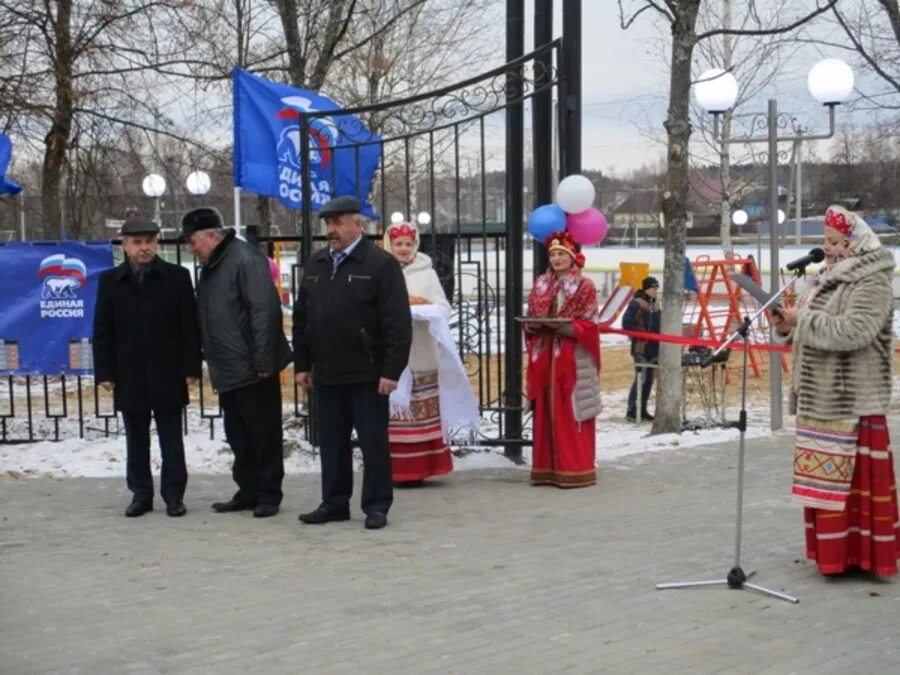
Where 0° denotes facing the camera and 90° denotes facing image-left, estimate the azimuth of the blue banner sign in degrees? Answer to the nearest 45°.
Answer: approximately 0°

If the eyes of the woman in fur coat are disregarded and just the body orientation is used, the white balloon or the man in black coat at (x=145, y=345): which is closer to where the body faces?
the man in black coat

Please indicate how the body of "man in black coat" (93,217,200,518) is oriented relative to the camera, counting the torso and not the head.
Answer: toward the camera

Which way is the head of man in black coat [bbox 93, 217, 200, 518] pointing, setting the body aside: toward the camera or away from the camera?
toward the camera

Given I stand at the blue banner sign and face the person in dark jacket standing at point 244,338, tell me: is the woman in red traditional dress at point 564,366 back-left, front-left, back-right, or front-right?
front-left

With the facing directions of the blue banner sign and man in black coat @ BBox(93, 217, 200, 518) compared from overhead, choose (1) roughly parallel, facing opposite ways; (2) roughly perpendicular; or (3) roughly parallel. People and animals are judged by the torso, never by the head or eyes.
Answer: roughly parallel

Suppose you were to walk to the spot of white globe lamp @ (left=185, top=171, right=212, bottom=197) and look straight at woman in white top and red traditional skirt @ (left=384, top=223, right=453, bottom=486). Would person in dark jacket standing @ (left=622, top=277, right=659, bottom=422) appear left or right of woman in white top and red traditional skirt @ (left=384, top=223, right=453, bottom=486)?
left

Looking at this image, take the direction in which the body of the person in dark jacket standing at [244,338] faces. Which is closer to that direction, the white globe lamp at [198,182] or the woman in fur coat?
the white globe lamp

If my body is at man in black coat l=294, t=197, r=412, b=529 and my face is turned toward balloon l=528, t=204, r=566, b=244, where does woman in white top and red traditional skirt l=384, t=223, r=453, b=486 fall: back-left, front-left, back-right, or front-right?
front-left

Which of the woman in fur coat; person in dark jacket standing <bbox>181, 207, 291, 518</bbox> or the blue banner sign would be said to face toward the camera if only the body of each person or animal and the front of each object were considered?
the blue banner sign

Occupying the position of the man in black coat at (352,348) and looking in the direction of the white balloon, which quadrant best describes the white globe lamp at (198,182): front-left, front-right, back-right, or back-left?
front-left

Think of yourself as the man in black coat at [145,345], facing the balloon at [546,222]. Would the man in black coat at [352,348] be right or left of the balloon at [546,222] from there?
right

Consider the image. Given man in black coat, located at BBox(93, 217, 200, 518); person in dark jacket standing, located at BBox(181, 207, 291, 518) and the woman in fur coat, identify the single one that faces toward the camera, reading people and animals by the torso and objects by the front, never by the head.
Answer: the man in black coat

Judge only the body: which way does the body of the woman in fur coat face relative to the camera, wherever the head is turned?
to the viewer's left
